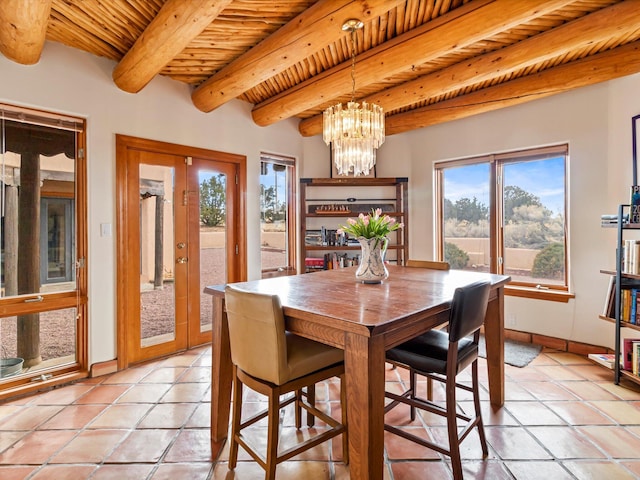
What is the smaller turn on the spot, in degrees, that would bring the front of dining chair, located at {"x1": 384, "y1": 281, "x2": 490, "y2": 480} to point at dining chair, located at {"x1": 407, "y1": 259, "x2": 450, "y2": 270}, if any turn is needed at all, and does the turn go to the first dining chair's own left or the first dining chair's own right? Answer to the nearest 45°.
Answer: approximately 45° to the first dining chair's own right

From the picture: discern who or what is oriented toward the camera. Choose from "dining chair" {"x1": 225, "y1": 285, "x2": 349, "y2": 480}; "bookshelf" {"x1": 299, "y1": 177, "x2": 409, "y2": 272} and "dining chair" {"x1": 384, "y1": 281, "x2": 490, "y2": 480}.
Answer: the bookshelf

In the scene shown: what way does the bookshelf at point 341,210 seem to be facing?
toward the camera

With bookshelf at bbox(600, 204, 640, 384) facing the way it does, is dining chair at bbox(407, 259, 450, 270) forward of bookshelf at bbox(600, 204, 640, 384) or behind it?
forward

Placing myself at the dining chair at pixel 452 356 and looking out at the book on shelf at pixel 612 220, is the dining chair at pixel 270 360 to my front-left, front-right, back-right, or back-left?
back-left

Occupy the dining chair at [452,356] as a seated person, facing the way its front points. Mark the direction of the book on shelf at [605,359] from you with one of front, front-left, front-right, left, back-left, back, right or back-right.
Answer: right

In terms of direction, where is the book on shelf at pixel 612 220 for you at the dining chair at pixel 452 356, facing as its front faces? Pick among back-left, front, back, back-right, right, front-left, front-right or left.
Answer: right

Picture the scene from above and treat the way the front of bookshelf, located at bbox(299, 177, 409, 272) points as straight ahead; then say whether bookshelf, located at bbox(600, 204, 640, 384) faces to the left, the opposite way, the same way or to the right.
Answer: to the right

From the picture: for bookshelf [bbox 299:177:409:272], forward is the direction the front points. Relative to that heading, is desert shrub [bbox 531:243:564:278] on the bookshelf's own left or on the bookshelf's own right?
on the bookshelf's own left

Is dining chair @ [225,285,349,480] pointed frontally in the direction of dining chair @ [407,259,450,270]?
yes

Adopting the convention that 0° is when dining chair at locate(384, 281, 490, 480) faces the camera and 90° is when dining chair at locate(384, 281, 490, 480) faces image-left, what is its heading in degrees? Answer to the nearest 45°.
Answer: approximately 135°

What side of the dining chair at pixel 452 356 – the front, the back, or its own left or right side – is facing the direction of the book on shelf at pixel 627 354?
right

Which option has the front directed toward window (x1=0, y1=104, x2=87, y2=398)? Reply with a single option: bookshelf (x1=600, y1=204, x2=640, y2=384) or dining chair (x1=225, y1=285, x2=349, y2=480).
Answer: the bookshelf
